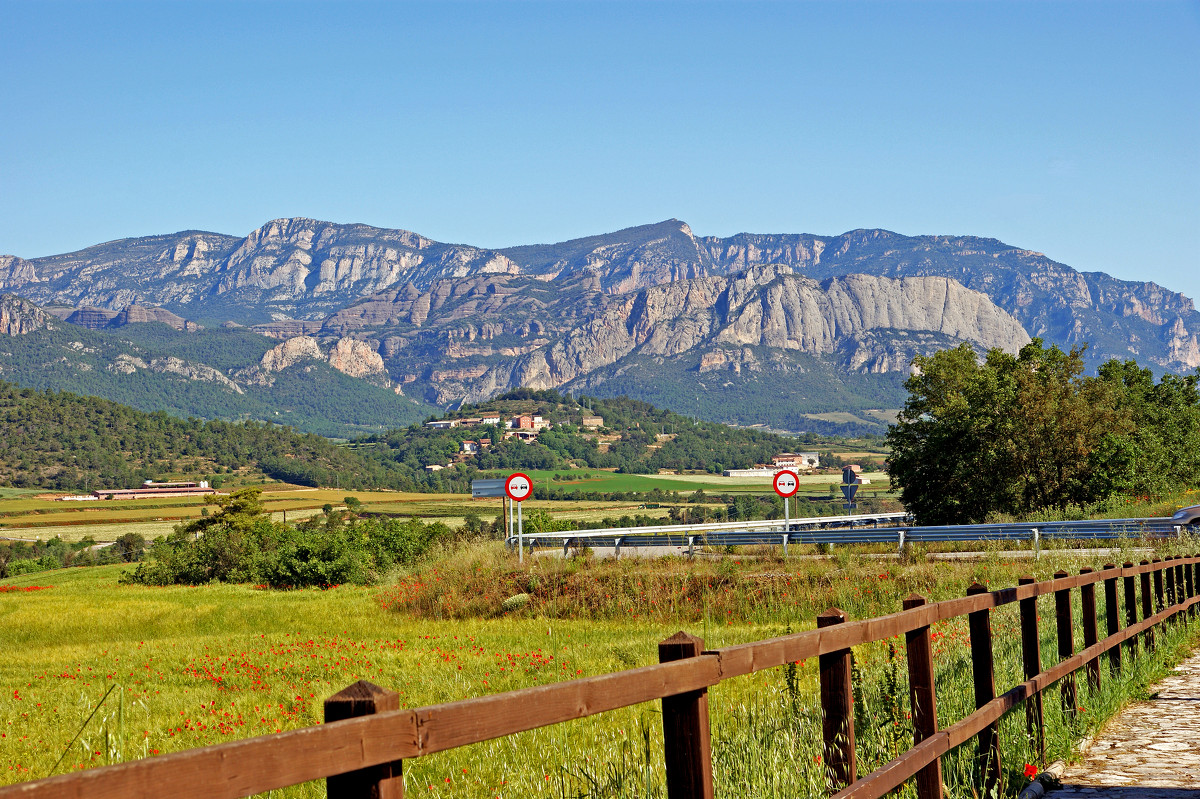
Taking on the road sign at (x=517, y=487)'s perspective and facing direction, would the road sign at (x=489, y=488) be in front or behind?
behind

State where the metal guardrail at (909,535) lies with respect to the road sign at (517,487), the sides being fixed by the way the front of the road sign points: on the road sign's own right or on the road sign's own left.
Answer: on the road sign's own left

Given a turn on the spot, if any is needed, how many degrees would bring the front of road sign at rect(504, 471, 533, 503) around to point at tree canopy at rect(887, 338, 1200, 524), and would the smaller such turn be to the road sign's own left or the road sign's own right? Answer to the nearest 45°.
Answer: approximately 135° to the road sign's own left

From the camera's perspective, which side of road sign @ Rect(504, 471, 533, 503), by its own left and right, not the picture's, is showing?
front

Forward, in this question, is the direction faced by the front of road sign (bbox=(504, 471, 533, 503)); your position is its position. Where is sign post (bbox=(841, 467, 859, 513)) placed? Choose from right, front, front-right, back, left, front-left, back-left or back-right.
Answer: back-left

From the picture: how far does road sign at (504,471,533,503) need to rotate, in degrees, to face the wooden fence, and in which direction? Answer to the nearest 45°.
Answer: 0° — it already faces it

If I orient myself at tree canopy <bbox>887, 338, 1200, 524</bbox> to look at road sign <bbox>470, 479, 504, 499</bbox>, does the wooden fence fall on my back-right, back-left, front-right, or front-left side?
front-left

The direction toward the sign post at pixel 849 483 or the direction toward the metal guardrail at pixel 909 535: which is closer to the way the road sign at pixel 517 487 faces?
the metal guardrail
